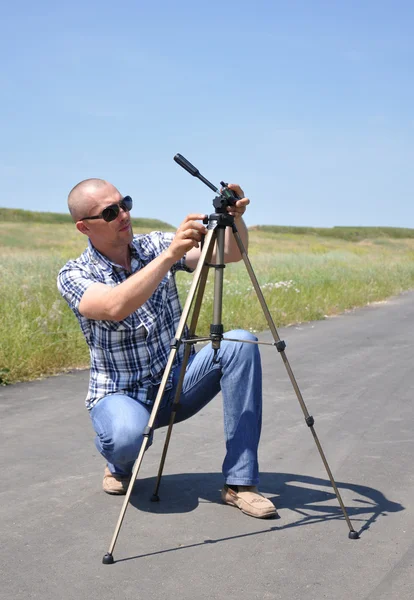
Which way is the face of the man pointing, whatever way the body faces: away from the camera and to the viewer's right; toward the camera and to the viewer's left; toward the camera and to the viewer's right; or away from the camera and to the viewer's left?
toward the camera and to the viewer's right

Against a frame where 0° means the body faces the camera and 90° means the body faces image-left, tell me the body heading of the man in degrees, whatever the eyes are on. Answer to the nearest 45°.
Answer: approximately 315°
